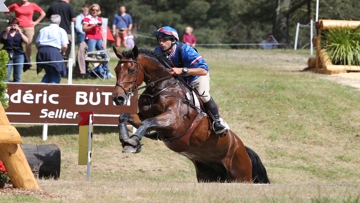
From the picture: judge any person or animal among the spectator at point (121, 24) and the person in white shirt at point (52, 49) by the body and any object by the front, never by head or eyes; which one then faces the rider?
the spectator

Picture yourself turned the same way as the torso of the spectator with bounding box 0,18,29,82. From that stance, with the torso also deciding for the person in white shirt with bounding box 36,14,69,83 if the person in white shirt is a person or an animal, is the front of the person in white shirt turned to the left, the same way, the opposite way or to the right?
the opposite way

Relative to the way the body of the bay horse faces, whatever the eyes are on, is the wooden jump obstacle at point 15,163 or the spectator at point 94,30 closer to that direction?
the wooden jump obstacle

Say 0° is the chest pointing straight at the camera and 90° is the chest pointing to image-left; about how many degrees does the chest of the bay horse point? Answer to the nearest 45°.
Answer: approximately 45°

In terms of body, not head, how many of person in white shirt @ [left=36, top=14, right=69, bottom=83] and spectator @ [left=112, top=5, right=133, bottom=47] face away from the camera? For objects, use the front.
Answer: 1

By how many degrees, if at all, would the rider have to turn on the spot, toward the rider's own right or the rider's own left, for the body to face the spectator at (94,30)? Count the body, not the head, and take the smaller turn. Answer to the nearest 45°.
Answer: approximately 135° to the rider's own right

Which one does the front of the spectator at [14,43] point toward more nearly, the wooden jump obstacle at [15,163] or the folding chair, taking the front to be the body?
the wooden jump obstacle

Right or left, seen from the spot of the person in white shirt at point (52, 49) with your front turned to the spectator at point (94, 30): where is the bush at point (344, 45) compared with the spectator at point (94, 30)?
right

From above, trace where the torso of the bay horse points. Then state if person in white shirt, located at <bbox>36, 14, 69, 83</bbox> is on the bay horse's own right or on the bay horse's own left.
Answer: on the bay horse's own right
